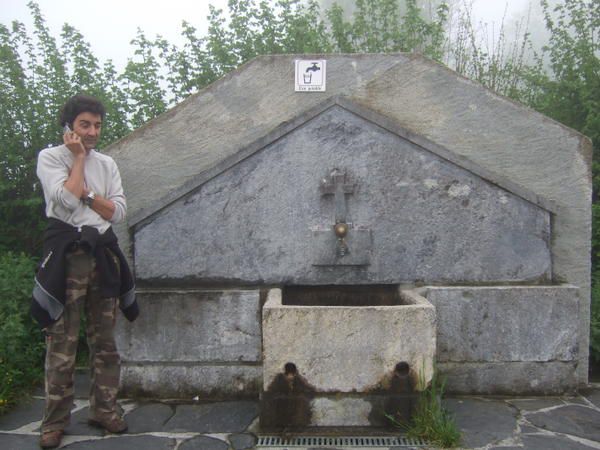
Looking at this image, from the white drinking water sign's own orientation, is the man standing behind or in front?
in front

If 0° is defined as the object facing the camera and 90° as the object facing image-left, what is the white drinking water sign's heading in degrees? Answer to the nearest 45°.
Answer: approximately 0°

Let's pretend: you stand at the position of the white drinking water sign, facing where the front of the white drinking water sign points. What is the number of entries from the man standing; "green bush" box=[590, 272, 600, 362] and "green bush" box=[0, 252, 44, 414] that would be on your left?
1

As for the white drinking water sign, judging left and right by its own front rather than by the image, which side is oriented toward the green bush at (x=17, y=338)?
right

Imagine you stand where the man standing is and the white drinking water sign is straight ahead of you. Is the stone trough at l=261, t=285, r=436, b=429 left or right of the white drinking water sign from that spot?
right

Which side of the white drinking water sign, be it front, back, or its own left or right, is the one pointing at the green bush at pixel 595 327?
left
